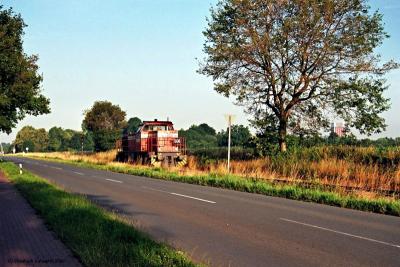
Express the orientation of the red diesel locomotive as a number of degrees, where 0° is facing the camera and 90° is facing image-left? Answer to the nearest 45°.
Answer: approximately 315°
